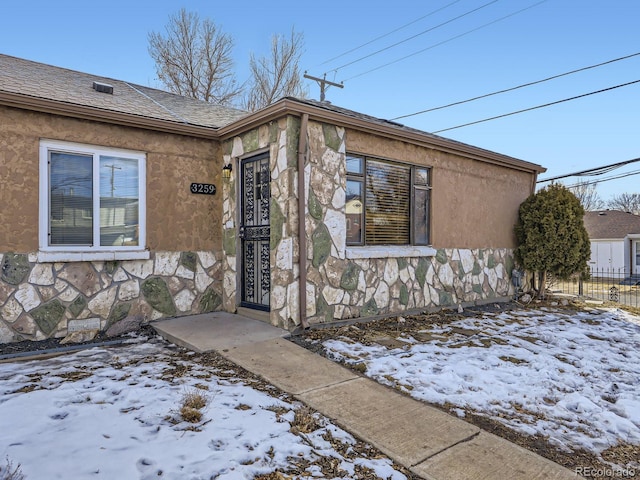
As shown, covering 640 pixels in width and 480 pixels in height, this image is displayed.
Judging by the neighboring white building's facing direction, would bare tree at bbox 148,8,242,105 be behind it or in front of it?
in front

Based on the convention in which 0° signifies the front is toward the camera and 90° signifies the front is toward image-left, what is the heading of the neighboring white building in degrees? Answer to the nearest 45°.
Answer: approximately 0°

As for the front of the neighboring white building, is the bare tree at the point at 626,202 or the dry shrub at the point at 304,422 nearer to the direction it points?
the dry shrub

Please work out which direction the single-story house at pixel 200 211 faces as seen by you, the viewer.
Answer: facing the viewer and to the right of the viewer

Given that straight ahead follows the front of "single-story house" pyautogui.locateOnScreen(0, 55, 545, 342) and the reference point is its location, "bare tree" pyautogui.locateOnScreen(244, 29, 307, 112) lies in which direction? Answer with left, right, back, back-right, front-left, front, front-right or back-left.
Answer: back-left

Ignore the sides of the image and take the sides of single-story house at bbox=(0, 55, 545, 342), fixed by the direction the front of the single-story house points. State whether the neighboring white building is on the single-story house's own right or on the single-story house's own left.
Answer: on the single-story house's own left

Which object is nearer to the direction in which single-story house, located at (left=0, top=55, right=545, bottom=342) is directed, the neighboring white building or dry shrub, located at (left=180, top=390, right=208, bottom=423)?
the dry shrub

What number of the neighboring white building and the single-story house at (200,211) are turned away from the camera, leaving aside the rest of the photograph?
0

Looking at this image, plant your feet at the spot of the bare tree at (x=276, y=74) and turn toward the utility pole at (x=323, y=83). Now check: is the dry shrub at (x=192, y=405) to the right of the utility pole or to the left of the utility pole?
right

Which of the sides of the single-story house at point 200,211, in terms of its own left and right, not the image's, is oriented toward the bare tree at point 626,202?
left

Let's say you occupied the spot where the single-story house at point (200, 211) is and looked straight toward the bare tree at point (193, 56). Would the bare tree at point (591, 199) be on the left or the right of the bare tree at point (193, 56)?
right
